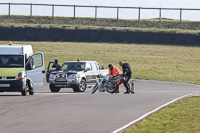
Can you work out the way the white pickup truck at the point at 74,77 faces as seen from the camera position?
facing the viewer and to the left of the viewer

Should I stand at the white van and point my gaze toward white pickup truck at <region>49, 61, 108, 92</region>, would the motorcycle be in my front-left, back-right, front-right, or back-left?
front-right

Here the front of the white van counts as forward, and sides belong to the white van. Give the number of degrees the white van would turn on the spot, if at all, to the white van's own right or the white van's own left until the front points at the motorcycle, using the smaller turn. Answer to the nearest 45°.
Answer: approximately 90° to the white van's own left

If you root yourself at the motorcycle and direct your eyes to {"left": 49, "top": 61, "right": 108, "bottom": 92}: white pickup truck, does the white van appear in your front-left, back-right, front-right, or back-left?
front-left

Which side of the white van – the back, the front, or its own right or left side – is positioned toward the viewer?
front

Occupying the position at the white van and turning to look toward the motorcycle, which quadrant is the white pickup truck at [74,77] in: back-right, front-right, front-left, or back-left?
front-left

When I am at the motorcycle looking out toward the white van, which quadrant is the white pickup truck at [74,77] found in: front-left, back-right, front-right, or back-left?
front-right

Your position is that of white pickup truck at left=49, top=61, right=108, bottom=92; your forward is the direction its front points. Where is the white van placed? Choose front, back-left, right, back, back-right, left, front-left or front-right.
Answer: front

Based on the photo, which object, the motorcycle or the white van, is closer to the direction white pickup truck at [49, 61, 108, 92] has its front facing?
the white van

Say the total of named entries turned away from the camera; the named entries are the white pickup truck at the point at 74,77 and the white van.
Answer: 0

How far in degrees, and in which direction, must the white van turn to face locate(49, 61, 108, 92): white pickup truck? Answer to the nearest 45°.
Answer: approximately 135° to its left

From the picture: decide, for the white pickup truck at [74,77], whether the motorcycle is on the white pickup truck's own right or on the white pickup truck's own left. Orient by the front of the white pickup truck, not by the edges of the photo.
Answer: on the white pickup truck's own left
